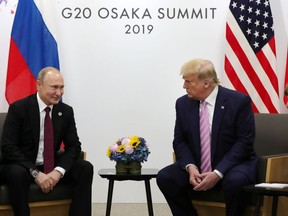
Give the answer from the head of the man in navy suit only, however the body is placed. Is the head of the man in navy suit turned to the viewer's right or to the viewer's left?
to the viewer's left

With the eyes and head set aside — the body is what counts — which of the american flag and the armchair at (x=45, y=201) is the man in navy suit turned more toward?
the armchair

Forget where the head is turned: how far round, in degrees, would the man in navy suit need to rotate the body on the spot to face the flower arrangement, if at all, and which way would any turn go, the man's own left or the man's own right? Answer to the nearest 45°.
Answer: approximately 45° to the man's own right

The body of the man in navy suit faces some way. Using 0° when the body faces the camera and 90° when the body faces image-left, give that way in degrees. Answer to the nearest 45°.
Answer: approximately 45°

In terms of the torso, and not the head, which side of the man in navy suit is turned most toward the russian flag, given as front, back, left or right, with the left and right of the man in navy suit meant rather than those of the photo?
right

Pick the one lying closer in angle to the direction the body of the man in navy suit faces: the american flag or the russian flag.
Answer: the russian flag

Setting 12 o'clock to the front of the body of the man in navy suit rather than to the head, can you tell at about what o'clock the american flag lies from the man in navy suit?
The american flag is roughly at 5 o'clock from the man in navy suit.
